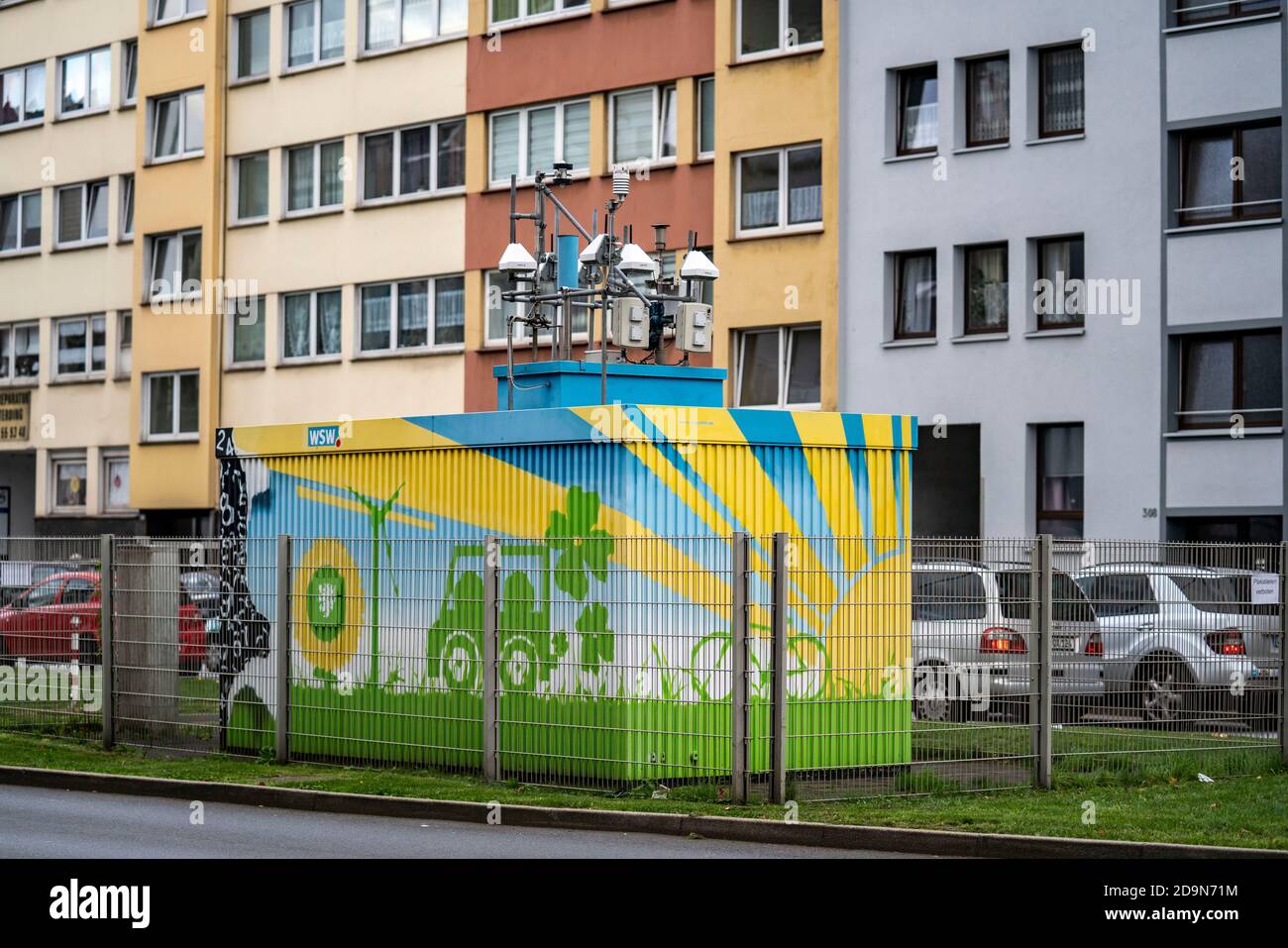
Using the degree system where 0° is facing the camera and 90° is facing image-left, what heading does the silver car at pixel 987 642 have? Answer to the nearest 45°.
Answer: approximately 135°

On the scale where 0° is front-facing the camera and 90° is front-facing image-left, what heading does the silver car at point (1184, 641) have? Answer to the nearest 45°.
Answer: approximately 135°

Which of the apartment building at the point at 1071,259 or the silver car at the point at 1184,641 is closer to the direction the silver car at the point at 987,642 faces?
the apartment building

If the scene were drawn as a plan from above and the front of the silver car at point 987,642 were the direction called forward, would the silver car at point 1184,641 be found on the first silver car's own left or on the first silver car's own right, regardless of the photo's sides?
on the first silver car's own right

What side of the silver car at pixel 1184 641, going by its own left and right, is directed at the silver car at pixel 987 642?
left
